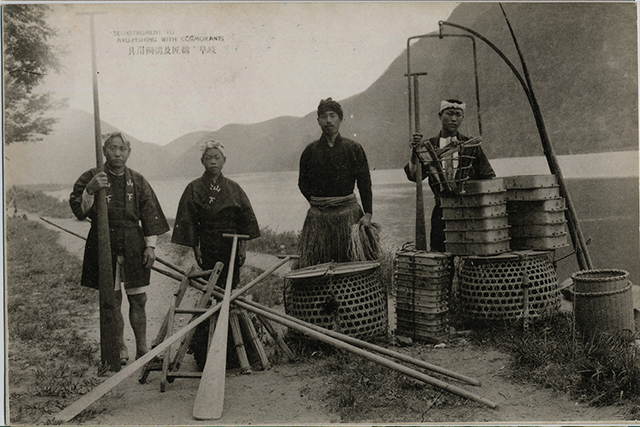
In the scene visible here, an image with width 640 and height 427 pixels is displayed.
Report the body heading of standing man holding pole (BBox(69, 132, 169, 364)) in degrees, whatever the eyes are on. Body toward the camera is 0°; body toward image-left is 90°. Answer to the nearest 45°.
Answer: approximately 0°

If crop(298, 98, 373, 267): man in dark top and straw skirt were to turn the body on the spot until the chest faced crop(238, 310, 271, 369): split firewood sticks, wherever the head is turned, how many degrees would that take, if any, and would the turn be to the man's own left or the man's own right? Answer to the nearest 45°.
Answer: approximately 45° to the man's own right

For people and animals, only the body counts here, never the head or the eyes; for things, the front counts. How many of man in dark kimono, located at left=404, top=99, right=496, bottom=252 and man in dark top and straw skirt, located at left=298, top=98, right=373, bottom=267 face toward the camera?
2

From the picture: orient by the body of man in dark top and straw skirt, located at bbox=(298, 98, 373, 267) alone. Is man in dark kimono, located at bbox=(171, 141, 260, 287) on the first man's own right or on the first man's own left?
on the first man's own right

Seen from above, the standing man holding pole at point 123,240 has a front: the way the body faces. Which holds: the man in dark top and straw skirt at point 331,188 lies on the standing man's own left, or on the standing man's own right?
on the standing man's own left

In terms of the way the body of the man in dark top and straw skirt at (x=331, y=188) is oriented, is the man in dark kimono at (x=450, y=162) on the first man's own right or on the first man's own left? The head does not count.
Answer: on the first man's own left
